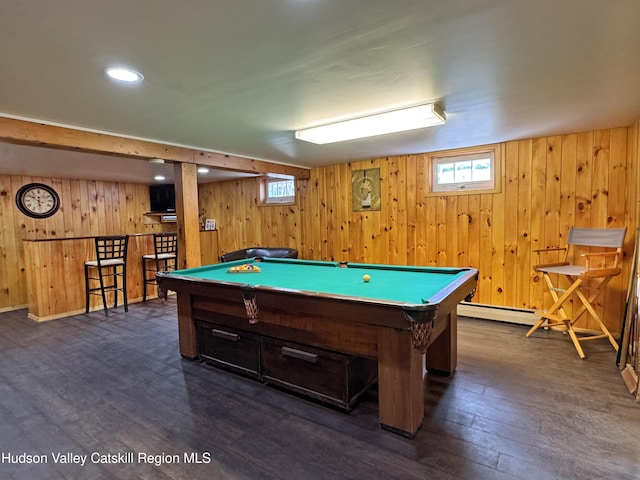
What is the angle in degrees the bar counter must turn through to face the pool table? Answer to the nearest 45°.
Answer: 0° — it already faces it

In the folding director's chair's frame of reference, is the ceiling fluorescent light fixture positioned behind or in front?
in front

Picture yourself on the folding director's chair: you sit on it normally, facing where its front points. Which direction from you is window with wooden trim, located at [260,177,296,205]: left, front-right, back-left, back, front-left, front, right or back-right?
front-right

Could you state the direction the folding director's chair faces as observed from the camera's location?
facing the viewer and to the left of the viewer

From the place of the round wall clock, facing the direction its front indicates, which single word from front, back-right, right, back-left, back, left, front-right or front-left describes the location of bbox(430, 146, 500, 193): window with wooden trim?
front-left

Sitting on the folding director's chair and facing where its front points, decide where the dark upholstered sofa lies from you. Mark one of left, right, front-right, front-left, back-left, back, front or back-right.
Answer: front-right

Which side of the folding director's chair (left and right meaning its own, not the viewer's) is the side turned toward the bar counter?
front

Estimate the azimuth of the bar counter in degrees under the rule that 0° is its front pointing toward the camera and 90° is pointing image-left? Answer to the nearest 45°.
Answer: approximately 315°

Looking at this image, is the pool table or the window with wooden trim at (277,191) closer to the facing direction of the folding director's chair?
the pool table

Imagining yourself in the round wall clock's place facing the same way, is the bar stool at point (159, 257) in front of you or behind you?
in front

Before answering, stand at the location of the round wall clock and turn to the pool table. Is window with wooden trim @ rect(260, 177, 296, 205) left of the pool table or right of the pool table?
left
